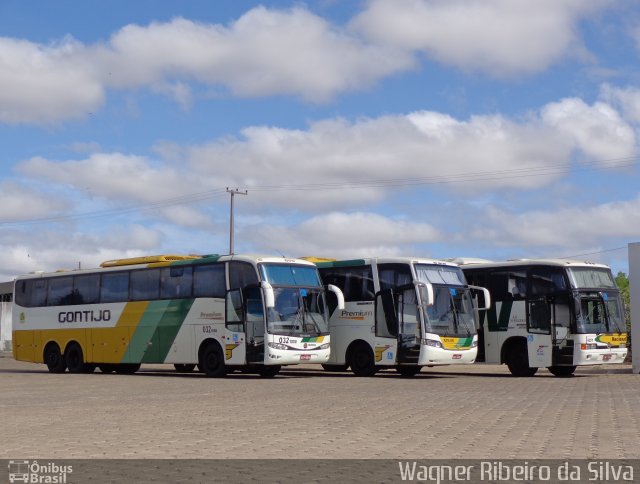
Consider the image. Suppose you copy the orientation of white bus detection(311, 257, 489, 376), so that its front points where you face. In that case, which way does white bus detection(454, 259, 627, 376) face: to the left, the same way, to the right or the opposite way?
the same way

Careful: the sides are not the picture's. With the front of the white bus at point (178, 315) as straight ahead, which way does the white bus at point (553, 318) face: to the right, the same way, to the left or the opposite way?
the same way

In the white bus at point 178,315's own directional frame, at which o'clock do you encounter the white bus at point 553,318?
the white bus at point 553,318 is roughly at 11 o'clock from the white bus at point 178,315.

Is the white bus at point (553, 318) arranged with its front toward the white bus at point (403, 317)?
no

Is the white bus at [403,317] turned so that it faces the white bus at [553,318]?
no

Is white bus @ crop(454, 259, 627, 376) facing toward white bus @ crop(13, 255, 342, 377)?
no

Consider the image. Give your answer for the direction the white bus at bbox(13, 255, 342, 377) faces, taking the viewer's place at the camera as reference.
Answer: facing the viewer and to the right of the viewer

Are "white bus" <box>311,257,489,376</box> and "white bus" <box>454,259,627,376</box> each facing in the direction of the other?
no

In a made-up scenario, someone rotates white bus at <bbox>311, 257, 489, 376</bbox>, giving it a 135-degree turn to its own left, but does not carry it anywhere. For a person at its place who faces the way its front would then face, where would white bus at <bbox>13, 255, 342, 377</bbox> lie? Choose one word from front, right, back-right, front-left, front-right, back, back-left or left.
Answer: left
